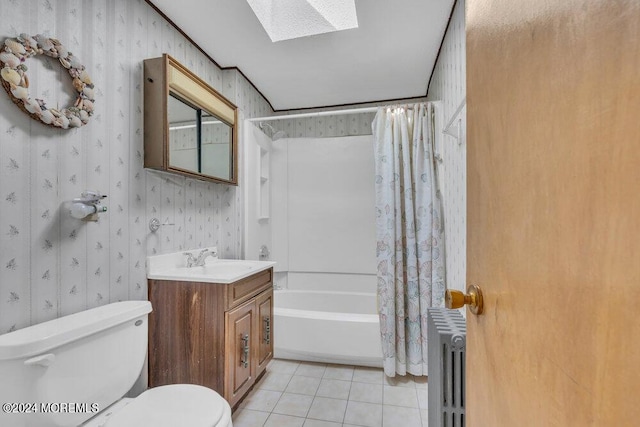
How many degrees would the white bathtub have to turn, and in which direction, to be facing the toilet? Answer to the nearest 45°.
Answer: approximately 45° to its right

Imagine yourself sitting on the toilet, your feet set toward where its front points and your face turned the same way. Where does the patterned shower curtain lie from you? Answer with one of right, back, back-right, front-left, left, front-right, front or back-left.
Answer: front-left

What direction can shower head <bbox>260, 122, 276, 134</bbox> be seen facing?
to the viewer's right

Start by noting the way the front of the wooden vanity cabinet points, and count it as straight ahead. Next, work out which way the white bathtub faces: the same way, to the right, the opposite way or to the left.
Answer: to the right

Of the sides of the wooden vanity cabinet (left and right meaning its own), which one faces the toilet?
right

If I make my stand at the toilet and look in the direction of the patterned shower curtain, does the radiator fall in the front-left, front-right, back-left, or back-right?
front-right

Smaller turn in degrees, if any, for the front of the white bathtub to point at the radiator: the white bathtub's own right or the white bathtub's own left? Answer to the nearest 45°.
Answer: approximately 45° to the white bathtub's own left

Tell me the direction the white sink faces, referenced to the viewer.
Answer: facing the viewer and to the right of the viewer

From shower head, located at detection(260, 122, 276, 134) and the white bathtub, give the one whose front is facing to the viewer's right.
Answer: the shower head

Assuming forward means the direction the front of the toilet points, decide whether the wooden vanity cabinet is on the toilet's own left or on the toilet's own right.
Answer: on the toilet's own left

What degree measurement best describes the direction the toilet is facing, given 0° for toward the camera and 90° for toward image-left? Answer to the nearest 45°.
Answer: approximately 315°

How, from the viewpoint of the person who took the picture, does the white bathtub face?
facing the viewer

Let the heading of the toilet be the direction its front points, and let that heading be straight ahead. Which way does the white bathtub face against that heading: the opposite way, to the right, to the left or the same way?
to the right

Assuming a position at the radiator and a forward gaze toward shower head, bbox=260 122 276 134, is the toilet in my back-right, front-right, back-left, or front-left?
front-left

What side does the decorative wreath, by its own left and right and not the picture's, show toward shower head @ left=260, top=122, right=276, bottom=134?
left

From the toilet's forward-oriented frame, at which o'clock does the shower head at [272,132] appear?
The shower head is roughly at 9 o'clock from the toilet.

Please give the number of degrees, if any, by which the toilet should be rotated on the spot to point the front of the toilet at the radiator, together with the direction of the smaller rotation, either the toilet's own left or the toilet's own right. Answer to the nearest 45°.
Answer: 0° — it already faces it
